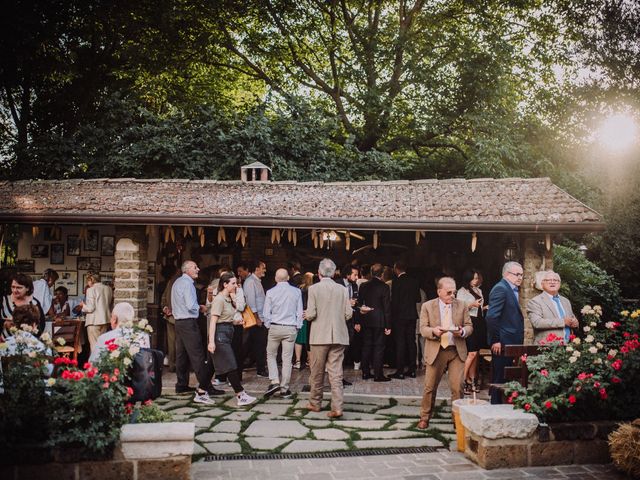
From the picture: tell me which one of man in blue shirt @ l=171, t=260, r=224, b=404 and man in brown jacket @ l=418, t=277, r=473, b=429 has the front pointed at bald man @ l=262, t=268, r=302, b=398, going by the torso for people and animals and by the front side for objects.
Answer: the man in blue shirt

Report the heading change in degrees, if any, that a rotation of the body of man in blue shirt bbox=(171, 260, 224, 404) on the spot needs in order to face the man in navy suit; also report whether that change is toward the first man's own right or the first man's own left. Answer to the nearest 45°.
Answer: approximately 45° to the first man's own right

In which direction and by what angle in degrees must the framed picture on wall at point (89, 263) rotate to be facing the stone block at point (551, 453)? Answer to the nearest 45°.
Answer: approximately 45° to its left

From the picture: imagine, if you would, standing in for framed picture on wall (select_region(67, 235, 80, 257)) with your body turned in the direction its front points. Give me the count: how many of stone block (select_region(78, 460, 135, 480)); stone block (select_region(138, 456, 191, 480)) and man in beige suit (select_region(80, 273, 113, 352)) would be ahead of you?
3

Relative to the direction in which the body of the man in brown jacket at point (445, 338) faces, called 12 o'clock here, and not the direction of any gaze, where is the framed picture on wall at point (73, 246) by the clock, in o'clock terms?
The framed picture on wall is roughly at 4 o'clock from the man in brown jacket.

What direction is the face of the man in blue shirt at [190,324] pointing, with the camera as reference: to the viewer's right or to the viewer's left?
to the viewer's right

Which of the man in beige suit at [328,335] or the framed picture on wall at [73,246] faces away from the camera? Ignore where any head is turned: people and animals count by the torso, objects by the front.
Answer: the man in beige suit

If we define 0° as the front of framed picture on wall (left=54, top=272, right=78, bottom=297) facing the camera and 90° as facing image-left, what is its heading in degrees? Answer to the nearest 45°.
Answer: approximately 0°

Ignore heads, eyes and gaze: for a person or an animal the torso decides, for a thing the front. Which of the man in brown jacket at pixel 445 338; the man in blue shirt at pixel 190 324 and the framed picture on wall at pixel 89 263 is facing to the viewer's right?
the man in blue shirt

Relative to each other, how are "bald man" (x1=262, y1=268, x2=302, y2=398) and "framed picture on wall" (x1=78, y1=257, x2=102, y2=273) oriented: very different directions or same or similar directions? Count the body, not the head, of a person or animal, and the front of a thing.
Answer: very different directions

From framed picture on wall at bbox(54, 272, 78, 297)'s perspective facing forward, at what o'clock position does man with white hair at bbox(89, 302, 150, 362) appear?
The man with white hair is roughly at 12 o'clock from the framed picture on wall.

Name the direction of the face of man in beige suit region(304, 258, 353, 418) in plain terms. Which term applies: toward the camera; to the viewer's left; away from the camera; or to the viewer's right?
away from the camera

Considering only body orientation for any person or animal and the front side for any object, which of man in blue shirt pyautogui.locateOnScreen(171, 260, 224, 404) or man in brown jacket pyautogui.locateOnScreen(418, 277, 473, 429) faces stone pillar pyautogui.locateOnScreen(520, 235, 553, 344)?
the man in blue shirt

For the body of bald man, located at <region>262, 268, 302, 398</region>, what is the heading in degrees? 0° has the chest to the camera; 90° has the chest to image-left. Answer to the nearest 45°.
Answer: approximately 180°
